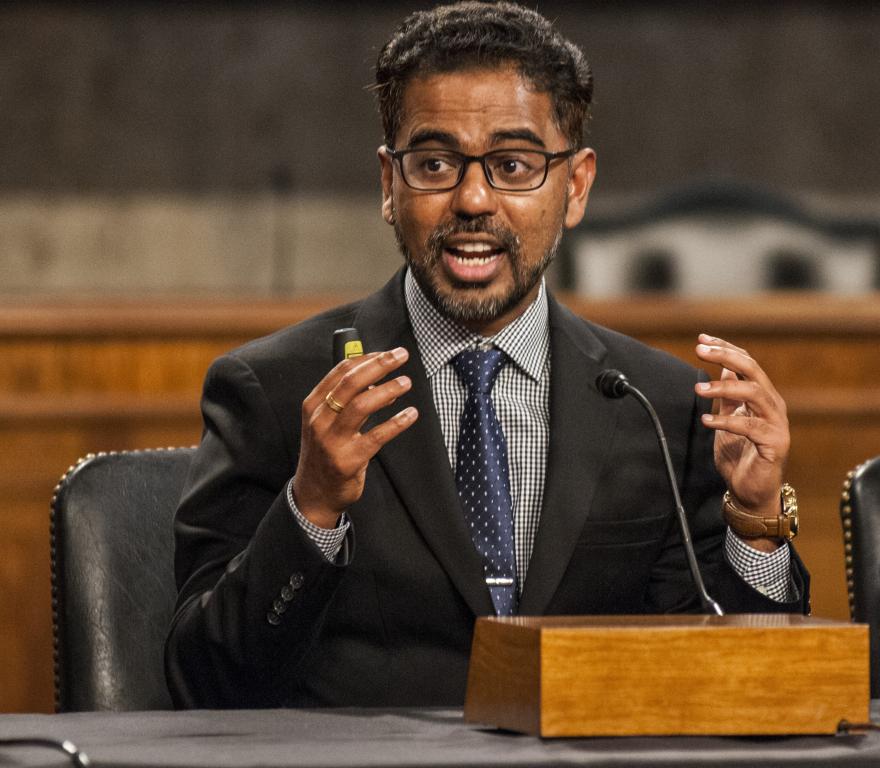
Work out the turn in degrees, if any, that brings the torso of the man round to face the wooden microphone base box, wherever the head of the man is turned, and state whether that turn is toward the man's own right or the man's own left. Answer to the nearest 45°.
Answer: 0° — they already face it

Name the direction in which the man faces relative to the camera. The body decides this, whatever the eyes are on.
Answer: toward the camera

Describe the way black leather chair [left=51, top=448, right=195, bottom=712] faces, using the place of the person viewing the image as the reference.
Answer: facing the viewer

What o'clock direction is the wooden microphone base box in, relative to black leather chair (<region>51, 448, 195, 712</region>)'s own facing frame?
The wooden microphone base box is roughly at 11 o'clock from the black leather chair.

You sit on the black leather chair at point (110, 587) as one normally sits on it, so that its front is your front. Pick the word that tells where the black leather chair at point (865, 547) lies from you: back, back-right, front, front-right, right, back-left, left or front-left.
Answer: left
